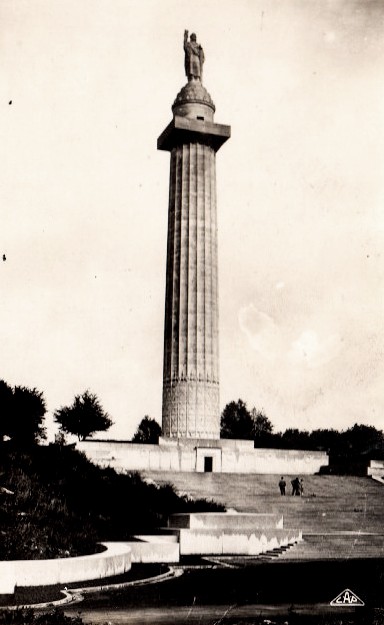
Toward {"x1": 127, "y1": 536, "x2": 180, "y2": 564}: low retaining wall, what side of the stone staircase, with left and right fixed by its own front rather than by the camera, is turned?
front

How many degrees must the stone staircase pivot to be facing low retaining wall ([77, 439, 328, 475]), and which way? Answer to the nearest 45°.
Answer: approximately 135° to its right

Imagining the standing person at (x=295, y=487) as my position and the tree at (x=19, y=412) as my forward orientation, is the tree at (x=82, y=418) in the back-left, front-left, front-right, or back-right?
front-right

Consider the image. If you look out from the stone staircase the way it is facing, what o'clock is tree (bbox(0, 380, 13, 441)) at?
The tree is roughly at 4 o'clock from the stone staircase.

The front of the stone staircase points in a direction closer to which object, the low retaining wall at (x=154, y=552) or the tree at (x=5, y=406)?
the low retaining wall

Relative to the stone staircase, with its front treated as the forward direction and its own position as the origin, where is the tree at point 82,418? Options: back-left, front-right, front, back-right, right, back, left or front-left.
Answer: back-right

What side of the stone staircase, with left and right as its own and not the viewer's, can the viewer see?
front

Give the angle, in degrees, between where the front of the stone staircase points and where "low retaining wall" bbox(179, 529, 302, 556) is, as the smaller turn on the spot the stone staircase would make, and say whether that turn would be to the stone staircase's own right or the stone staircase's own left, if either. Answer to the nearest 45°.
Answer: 0° — it already faces it
